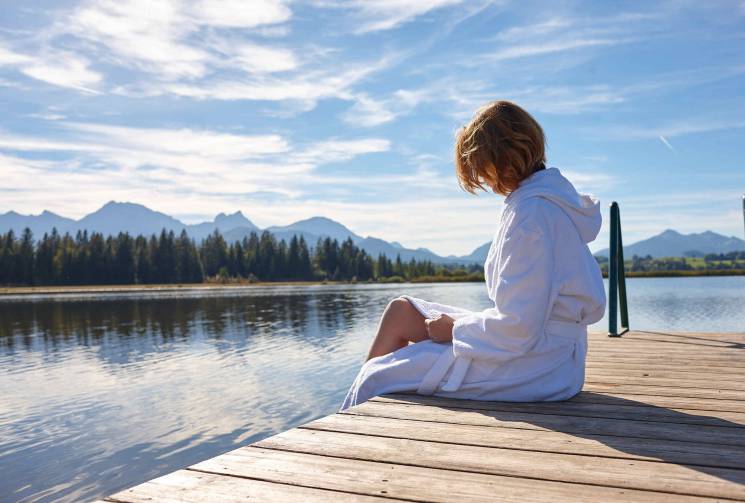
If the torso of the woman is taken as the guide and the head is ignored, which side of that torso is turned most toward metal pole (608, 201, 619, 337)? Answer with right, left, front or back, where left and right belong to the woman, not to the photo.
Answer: right

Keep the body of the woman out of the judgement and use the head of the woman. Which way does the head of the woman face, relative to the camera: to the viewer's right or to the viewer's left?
to the viewer's left

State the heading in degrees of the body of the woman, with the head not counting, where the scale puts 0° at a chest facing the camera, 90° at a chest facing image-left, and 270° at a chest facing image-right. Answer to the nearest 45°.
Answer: approximately 90°
